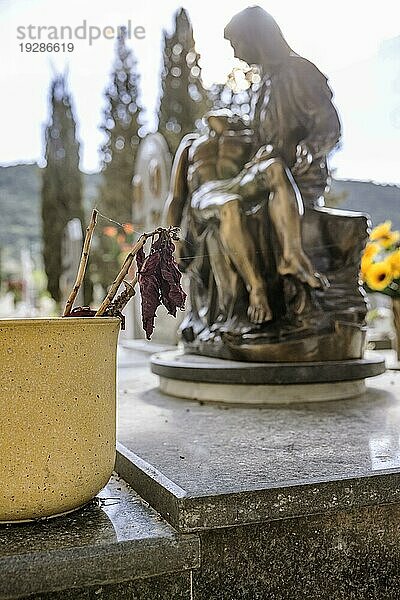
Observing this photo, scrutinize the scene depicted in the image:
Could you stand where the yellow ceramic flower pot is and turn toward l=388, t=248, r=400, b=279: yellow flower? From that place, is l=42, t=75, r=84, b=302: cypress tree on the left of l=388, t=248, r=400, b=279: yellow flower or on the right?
left

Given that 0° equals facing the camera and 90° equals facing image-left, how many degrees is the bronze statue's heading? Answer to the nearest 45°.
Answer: approximately 45°

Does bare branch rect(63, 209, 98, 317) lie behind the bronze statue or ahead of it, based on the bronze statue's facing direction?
ahead

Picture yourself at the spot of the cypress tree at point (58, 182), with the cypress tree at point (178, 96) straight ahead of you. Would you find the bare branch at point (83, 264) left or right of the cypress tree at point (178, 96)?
right

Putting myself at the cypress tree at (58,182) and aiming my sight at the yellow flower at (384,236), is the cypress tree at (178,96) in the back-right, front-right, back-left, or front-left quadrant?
front-left

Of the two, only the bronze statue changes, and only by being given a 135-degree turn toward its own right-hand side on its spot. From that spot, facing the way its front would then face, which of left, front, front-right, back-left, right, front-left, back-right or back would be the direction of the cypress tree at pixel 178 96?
front

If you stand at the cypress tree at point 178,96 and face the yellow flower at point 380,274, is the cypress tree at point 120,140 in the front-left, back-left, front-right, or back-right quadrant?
back-right

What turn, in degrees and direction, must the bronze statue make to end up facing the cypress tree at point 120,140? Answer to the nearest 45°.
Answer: approximately 135° to its right

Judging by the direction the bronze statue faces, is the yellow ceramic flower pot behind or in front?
in front

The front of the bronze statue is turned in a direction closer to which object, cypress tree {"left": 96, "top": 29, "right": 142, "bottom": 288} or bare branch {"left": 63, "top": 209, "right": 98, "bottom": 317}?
the bare branch

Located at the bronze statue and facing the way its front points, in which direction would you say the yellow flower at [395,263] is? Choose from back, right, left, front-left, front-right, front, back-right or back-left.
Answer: back
